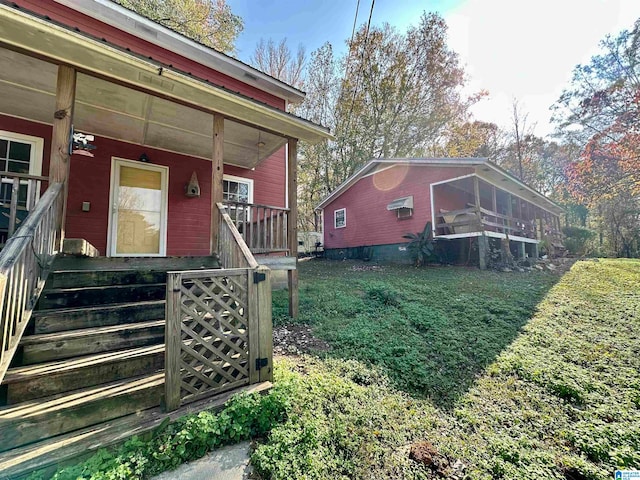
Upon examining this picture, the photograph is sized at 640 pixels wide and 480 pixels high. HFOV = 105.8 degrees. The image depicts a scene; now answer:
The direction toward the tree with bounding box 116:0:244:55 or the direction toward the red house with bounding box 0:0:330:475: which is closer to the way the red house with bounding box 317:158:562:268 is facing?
the red house

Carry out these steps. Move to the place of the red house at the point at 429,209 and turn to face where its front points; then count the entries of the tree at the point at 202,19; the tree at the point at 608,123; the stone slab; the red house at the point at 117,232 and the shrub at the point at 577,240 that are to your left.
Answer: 2

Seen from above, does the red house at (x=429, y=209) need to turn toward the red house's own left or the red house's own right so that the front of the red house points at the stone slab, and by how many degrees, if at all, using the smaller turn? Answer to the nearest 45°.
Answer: approximately 45° to the red house's own right

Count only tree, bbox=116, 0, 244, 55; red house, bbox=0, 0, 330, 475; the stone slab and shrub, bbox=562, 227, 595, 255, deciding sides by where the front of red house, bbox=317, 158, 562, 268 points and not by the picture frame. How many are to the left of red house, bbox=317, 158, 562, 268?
1

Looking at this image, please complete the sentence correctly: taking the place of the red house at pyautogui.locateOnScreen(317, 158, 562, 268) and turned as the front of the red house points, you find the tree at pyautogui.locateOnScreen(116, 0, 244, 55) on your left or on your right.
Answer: on your right

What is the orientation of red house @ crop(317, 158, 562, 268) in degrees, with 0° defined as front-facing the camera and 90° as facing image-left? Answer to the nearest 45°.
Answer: approximately 315°

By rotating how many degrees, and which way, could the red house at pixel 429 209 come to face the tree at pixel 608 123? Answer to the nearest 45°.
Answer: approximately 90° to its left

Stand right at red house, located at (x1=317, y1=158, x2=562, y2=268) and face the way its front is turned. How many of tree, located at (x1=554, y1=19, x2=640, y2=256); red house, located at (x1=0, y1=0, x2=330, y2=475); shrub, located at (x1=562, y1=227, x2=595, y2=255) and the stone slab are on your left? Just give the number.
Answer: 2

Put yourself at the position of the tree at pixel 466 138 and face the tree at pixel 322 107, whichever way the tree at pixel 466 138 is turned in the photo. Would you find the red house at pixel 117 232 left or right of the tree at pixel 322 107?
left

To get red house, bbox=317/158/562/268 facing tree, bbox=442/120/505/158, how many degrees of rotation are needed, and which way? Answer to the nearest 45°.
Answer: approximately 135° to its left

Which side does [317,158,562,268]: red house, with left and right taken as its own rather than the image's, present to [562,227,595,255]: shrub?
left
